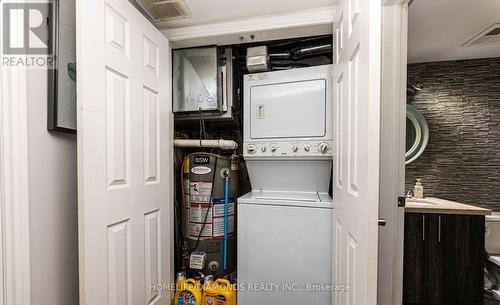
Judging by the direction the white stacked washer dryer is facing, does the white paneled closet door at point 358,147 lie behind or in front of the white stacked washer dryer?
in front

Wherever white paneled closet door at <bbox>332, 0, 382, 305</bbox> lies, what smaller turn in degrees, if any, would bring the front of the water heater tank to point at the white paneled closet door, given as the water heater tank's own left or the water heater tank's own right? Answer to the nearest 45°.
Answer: approximately 45° to the water heater tank's own left

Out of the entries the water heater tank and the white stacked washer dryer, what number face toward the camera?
2

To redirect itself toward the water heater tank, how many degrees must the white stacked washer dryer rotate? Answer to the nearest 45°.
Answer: approximately 90° to its right

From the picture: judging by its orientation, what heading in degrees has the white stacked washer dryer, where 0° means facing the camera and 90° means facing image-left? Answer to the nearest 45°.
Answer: approximately 0°

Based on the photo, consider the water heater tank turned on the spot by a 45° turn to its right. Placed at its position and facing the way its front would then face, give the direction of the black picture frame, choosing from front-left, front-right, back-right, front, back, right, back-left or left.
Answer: front

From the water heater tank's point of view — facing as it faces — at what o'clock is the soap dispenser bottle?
The soap dispenser bottle is roughly at 9 o'clock from the water heater tank.

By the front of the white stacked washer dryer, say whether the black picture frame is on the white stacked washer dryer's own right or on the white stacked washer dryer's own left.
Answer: on the white stacked washer dryer's own right
